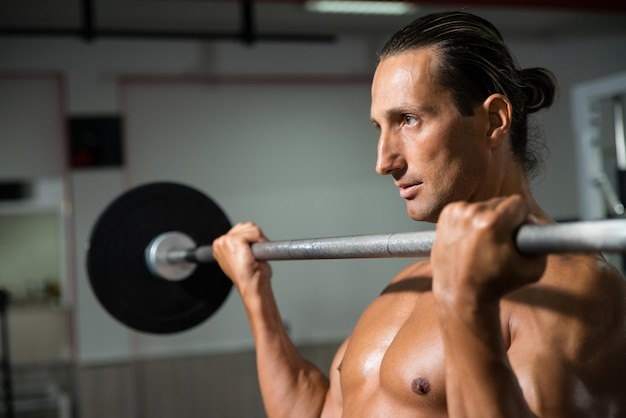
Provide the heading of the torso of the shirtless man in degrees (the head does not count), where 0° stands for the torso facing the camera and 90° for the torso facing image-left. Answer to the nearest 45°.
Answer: approximately 45°

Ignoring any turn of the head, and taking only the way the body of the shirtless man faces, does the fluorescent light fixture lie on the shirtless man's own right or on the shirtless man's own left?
on the shirtless man's own right

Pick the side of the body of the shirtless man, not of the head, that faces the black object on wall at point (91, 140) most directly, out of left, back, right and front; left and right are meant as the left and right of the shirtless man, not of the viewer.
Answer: right

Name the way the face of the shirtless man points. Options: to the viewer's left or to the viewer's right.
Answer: to the viewer's left

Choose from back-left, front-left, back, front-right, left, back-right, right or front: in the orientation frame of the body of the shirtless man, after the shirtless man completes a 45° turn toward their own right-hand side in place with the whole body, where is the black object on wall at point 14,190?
front-right
